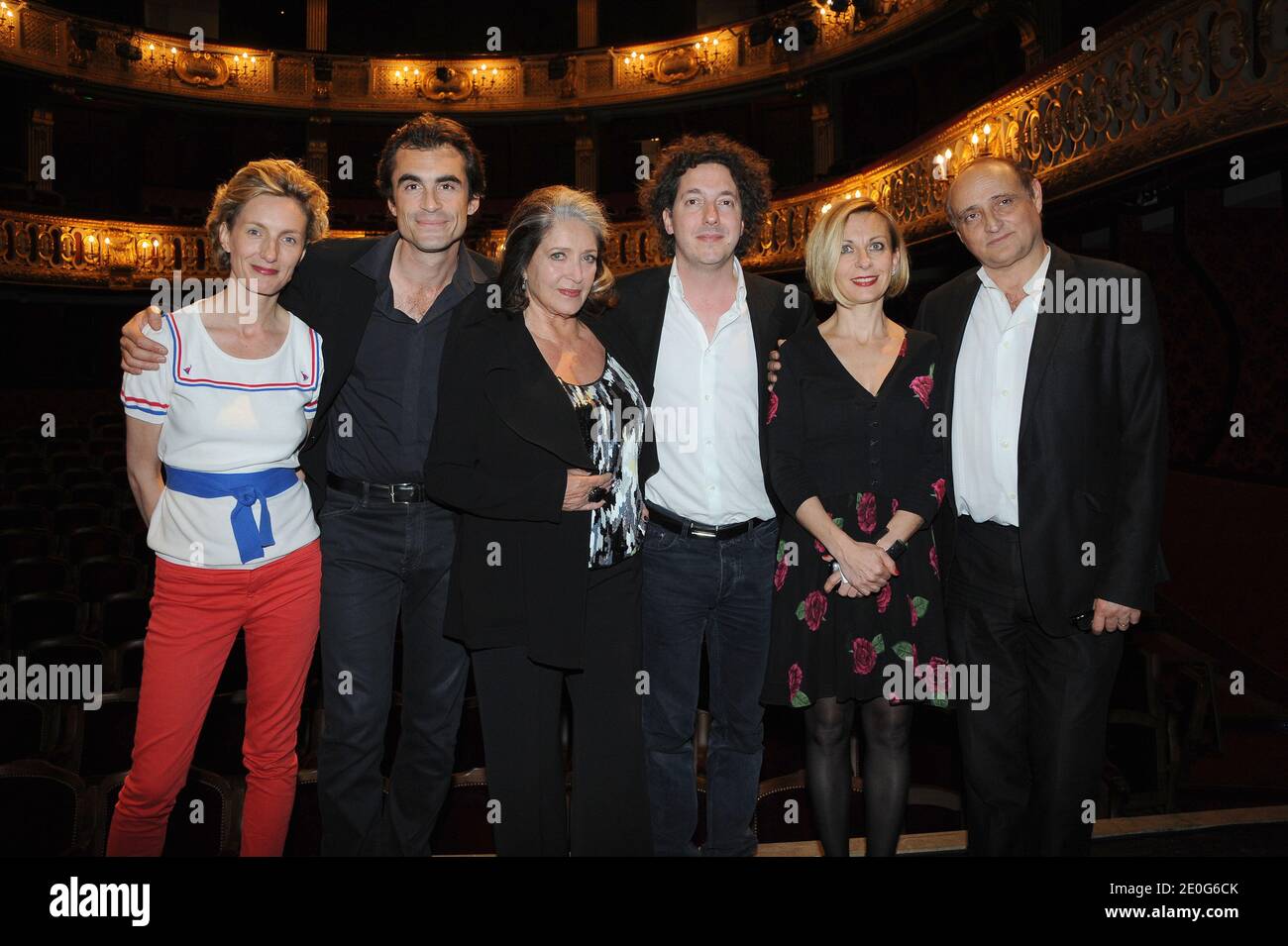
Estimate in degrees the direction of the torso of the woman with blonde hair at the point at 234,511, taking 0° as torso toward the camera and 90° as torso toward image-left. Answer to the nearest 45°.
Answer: approximately 0°

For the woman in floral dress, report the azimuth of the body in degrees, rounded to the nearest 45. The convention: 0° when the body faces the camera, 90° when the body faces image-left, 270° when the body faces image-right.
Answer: approximately 0°

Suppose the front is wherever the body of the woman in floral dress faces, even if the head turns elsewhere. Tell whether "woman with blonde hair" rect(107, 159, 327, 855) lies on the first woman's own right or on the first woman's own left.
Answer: on the first woman's own right

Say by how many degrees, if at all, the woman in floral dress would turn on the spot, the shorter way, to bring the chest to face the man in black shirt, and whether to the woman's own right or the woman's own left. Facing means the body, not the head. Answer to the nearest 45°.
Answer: approximately 90° to the woman's own right

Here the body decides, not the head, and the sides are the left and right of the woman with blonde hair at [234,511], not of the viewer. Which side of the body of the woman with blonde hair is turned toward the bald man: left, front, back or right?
left

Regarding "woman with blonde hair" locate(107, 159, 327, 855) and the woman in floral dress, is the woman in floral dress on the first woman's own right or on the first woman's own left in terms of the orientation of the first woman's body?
on the first woman's own left

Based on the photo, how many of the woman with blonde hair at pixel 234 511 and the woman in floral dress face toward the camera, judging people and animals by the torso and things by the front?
2
